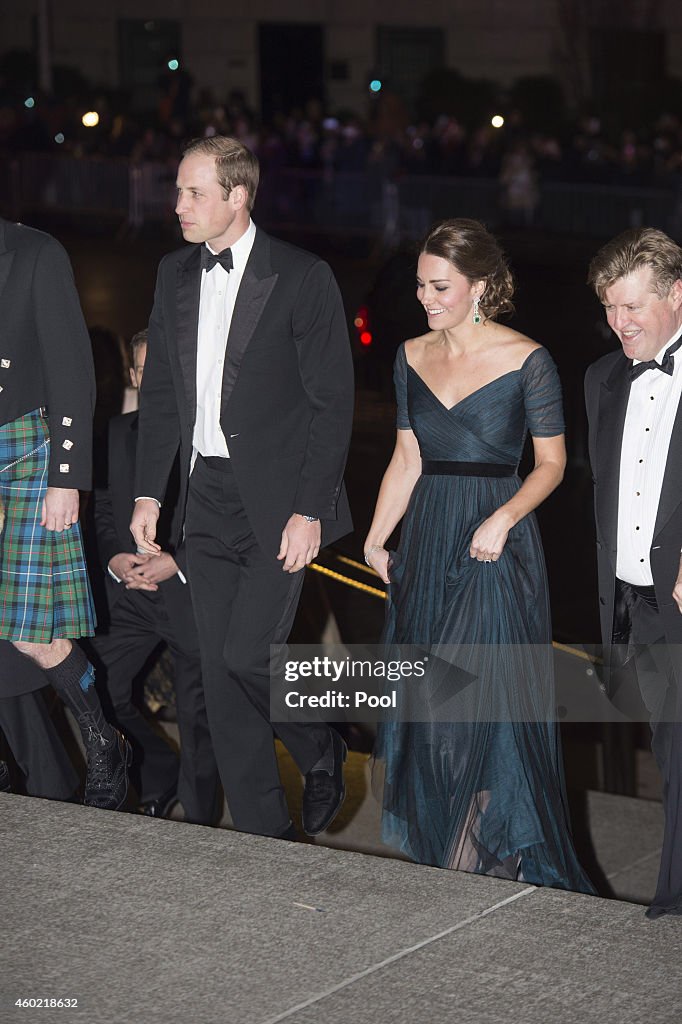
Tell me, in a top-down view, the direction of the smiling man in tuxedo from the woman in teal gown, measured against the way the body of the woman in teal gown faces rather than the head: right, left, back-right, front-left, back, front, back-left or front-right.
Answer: left

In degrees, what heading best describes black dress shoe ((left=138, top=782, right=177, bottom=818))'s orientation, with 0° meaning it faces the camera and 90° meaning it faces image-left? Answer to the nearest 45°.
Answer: approximately 45°

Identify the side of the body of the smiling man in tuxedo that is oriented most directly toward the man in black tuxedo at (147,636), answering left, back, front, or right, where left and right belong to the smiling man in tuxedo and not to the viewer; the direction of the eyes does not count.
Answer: right

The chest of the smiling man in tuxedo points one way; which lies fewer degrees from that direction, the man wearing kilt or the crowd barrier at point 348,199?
the man wearing kilt

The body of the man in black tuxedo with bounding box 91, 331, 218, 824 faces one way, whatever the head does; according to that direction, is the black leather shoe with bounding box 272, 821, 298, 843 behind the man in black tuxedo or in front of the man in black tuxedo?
in front

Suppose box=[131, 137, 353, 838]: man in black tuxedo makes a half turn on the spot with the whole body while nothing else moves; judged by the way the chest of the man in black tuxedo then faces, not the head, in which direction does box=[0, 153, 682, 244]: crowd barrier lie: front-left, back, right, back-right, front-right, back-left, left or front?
front-left

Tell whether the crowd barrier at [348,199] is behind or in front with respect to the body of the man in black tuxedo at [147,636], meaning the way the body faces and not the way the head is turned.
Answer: behind

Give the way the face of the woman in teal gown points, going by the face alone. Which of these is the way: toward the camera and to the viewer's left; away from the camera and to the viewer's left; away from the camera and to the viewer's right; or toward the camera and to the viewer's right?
toward the camera and to the viewer's left

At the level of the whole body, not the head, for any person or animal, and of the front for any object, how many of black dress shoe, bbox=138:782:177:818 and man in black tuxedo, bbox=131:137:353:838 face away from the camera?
0

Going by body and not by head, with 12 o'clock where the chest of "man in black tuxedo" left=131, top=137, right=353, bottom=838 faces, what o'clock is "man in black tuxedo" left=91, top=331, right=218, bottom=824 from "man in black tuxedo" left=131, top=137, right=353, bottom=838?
"man in black tuxedo" left=91, top=331, right=218, bottom=824 is roughly at 4 o'clock from "man in black tuxedo" left=131, top=137, right=353, bottom=838.

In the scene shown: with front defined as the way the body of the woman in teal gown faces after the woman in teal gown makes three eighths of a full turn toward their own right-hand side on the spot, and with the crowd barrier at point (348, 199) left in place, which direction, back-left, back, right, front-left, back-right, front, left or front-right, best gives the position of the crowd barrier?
front
